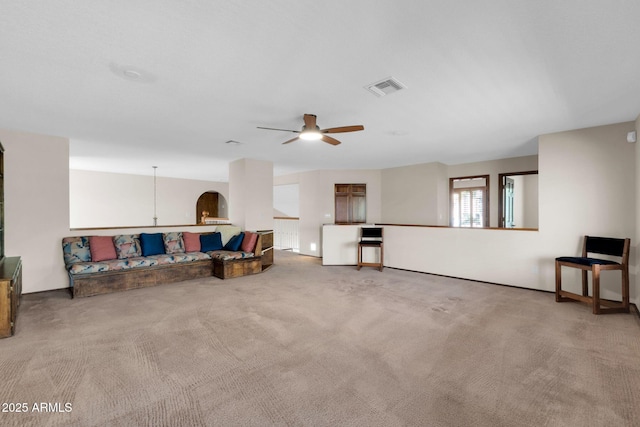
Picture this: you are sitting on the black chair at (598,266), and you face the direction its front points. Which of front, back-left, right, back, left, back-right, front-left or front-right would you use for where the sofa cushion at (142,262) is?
front

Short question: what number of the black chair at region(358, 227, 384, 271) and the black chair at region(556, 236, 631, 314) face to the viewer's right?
0

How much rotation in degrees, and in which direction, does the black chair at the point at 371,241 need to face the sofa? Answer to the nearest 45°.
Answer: approximately 45° to its right

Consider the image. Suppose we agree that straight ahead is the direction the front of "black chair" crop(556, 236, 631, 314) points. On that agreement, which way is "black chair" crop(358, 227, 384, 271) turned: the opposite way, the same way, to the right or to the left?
to the left

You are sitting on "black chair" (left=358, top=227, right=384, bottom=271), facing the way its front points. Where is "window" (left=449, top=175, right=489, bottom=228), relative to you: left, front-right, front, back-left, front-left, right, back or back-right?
back-left

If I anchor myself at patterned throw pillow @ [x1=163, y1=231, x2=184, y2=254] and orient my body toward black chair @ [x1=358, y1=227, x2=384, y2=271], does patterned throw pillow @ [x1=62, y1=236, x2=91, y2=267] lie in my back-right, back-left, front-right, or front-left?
back-right

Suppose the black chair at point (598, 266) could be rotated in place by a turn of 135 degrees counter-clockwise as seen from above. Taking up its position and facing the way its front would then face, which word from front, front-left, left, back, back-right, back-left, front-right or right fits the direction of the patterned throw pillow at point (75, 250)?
back-right

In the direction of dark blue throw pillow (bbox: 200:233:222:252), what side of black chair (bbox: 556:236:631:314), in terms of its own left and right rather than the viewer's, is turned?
front

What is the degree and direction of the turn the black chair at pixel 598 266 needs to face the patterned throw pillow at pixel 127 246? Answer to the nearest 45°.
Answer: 0° — it already faces it

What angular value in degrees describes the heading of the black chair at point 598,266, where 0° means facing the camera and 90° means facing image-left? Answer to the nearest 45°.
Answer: approximately 45°

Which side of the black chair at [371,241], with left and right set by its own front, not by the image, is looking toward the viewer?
front

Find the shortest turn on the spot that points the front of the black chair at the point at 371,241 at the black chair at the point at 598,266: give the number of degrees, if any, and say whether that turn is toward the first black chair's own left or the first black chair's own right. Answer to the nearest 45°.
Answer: approximately 45° to the first black chair's own left

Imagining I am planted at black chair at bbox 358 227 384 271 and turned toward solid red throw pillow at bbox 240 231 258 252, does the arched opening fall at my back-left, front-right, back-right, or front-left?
front-right
